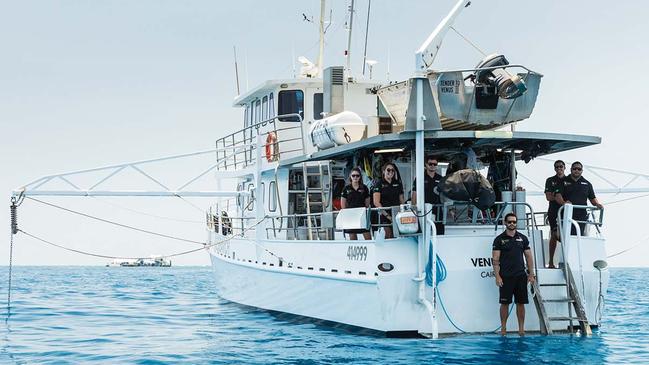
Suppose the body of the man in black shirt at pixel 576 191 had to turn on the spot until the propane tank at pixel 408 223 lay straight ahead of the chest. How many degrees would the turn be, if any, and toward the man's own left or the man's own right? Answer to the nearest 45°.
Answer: approximately 45° to the man's own right

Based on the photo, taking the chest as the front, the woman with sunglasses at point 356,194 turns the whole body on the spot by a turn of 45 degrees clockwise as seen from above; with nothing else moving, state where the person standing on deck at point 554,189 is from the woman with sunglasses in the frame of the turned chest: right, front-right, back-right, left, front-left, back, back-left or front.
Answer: back-left

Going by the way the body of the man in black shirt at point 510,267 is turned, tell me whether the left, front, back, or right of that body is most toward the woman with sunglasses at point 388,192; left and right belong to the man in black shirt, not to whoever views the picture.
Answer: right

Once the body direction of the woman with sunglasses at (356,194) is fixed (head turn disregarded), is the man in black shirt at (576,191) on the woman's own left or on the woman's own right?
on the woman's own left

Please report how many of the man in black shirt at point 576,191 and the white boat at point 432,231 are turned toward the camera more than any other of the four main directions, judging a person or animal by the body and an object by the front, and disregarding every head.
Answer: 1

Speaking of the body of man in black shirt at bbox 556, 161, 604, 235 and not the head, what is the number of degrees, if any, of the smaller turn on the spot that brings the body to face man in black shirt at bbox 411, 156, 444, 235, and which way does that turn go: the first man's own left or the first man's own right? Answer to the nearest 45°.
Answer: approximately 45° to the first man's own right

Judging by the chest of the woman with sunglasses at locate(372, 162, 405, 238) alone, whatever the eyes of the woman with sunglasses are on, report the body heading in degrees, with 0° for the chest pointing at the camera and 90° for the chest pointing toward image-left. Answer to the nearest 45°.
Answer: approximately 0°

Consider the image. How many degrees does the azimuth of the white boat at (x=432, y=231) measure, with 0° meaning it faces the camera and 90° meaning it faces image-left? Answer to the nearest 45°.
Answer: approximately 135°

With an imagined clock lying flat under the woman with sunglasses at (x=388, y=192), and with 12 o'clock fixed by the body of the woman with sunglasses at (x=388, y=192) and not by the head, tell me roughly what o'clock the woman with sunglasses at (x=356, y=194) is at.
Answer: the woman with sunglasses at (x=356, y=194) is roughly at 4 o'clock from the woman with sunglasses at (x=388, y=192).

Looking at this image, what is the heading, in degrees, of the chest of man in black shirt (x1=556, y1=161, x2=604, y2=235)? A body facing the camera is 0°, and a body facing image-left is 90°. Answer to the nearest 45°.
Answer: approximately 0°
